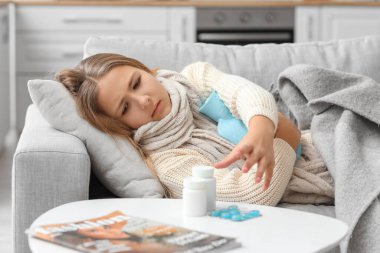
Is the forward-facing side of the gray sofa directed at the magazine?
yes

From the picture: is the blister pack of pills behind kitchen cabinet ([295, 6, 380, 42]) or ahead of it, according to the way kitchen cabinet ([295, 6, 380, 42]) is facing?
ahead

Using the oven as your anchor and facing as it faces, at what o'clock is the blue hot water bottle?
The blue hot water bottle is roughly at 12 o'clock from the oven.

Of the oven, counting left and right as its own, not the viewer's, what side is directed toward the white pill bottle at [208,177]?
front

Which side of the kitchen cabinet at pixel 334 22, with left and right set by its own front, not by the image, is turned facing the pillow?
front

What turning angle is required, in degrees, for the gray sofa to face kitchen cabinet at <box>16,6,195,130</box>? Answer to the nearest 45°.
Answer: approximately 180°

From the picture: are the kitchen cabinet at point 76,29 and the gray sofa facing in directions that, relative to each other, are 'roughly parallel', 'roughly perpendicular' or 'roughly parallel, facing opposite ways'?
roughly parallel

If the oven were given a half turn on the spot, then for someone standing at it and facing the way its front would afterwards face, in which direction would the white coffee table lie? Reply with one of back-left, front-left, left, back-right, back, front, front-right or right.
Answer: back

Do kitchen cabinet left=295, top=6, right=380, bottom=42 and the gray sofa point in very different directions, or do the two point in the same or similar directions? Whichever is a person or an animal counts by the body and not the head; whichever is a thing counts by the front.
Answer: same or similar directions

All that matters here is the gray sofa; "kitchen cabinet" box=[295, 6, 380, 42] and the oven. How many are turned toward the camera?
3

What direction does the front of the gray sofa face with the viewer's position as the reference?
facing the viewer

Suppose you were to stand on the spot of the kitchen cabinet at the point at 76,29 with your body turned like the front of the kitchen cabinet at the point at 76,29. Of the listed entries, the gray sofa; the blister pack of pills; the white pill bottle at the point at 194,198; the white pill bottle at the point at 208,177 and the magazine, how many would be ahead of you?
5

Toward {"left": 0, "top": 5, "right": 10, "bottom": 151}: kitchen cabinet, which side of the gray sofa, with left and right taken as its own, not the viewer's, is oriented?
back

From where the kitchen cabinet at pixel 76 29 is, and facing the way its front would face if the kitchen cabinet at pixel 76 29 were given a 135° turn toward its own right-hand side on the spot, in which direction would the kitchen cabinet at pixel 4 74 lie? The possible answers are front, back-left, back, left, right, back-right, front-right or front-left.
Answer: left

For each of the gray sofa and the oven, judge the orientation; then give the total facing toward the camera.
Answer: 2

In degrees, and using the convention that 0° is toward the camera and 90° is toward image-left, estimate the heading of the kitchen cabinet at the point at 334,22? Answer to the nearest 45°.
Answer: approximately 0°

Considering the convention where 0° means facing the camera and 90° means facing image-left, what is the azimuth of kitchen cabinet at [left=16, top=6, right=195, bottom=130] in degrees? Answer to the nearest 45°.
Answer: approximately 0°
